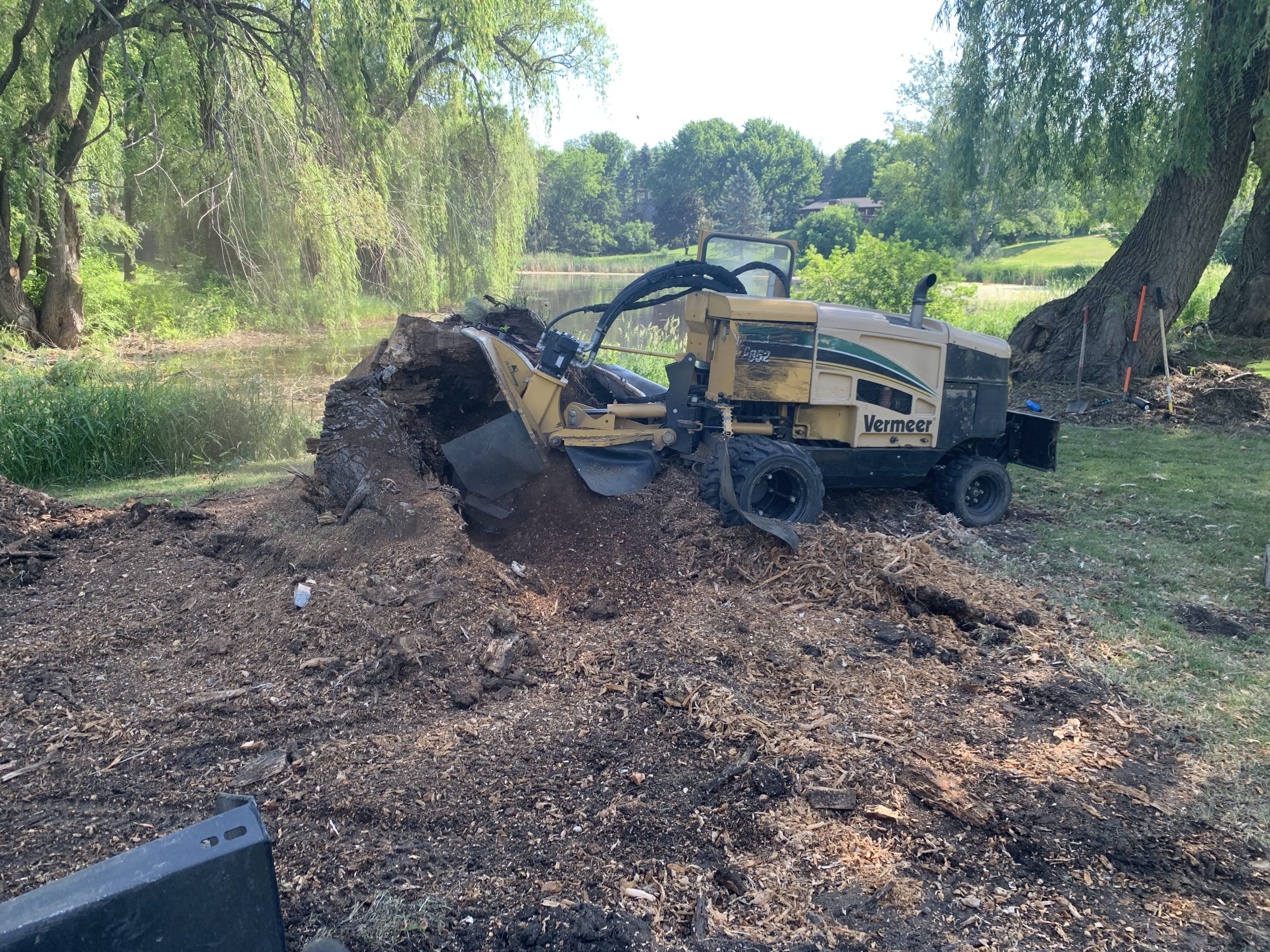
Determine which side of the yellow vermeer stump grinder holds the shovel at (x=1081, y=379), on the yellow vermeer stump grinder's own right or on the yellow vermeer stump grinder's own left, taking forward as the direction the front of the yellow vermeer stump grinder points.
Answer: on the yellow vermeer stump grinder's own right

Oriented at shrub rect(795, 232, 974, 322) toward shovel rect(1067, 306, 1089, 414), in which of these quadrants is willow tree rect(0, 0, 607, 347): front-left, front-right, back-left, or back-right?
back-right

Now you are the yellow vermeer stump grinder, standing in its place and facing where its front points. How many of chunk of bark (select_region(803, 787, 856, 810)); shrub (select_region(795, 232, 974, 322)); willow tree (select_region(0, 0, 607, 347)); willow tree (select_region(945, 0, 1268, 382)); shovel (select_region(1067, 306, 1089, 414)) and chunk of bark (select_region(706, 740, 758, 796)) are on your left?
2

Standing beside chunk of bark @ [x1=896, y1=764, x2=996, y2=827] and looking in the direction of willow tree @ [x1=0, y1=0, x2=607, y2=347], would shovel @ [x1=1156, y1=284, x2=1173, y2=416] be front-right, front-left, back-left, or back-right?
front-right

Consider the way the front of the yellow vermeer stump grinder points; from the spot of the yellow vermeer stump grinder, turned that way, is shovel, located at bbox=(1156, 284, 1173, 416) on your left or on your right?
on your right

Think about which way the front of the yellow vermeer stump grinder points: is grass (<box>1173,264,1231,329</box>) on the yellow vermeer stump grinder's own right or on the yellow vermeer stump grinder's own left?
on the yellow vermeer stump grinder's own right

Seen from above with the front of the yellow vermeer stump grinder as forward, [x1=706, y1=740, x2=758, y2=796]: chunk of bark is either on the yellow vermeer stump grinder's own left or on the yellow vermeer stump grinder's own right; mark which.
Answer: on the yellow vermeer stump grinder's own left

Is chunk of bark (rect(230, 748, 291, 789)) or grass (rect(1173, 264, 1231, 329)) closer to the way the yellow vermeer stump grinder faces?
the chunk of bark

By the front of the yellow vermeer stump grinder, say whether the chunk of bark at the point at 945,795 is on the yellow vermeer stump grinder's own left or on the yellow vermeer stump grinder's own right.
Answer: on the yellow vermeer stump grinder's own left

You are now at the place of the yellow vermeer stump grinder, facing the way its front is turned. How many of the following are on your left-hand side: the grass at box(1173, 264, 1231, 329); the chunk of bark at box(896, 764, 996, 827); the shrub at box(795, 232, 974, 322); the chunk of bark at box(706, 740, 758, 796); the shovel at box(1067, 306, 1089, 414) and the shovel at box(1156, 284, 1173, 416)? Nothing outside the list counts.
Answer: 2

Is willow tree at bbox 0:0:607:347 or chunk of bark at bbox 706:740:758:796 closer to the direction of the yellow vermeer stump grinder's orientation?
the willow tree

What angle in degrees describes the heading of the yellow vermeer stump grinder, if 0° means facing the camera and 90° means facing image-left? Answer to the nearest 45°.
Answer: approximately 90°

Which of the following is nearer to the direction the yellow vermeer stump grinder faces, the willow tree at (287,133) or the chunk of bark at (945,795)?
the willow tree

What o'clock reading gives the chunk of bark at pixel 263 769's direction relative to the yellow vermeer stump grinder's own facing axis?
The chunk of bark is roughly at 10 o'clock from the yellow vermeer stump grinder.

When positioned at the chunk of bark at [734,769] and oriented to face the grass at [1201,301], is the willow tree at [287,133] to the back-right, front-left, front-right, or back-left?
front-left

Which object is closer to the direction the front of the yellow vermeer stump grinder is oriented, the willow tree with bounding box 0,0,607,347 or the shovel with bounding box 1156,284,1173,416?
the willow tree

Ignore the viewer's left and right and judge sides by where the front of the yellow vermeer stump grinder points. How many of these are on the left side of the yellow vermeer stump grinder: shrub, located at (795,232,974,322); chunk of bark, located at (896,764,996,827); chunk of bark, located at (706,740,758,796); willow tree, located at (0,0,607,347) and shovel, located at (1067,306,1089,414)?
2
